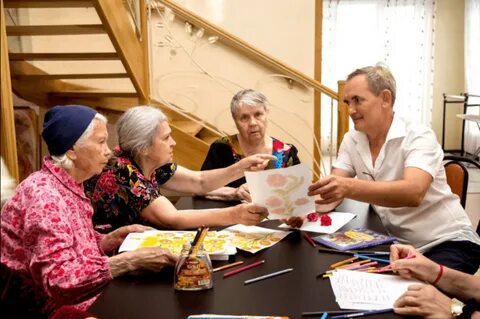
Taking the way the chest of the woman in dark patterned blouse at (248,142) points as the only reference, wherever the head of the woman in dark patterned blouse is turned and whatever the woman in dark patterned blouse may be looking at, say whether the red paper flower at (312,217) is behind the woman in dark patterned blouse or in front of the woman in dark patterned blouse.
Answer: in front

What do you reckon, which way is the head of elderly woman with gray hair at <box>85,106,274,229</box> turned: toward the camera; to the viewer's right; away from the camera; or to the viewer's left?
to the viewer's right

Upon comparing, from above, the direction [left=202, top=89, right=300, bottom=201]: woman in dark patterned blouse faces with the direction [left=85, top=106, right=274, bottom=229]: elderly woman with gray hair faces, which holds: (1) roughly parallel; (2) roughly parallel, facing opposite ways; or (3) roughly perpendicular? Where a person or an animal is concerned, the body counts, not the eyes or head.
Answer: roughly perpendicular

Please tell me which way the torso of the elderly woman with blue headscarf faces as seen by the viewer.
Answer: to the viewer's right

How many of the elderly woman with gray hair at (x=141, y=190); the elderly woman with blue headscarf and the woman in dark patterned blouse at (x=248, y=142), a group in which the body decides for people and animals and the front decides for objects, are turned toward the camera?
1

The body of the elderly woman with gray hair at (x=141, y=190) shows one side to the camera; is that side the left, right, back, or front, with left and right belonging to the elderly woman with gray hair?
right

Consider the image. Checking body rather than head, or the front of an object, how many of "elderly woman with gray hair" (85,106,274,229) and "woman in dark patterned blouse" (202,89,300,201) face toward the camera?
1

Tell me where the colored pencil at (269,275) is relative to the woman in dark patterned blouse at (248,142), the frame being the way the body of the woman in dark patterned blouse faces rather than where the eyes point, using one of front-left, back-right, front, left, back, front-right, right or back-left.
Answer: front

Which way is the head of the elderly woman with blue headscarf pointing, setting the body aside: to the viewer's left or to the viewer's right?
to the viewer's right

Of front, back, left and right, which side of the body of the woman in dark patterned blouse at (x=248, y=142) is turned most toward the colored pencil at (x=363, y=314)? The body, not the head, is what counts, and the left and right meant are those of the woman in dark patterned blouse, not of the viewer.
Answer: front

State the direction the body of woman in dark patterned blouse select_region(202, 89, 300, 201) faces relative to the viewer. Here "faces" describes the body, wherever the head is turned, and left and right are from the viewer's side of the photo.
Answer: facing the viewer

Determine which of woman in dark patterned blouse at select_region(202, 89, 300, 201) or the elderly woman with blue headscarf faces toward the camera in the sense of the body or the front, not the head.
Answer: the woman in dark patterned blouse

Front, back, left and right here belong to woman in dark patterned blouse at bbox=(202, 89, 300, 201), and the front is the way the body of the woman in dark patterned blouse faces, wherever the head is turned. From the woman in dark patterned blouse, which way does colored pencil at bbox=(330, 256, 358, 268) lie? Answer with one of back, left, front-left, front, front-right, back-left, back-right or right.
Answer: front

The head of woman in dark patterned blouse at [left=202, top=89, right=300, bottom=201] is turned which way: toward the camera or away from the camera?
toward the camera
